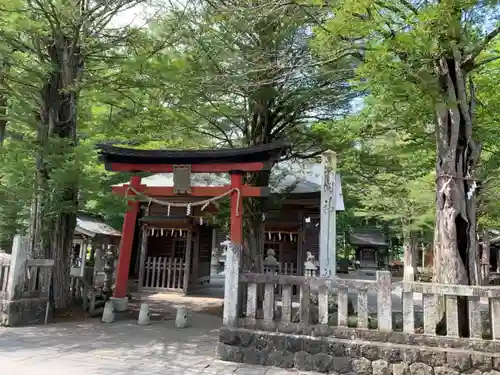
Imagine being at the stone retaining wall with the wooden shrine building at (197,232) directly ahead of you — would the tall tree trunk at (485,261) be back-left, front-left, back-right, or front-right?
front-right

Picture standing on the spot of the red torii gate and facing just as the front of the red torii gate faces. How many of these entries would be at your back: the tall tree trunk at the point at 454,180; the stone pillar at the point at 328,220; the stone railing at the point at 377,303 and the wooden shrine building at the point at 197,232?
1

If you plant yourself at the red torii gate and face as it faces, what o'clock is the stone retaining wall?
The stone retaining wall is roughly at 11 o'clock from the red torii gate.

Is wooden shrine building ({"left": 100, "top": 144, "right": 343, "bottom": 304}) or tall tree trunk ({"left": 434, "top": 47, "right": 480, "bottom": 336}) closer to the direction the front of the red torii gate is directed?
the tall tree trunk

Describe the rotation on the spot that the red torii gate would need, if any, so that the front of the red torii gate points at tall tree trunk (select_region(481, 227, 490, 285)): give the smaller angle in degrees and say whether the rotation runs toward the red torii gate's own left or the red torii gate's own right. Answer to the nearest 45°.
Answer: approximately 135° to the red torii gate's own left

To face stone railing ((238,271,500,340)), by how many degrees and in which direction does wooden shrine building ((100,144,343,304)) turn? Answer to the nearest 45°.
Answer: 0° — it already faces it

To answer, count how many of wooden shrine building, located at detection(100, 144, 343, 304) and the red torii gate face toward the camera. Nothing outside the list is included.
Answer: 2

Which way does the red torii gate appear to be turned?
toward the camera

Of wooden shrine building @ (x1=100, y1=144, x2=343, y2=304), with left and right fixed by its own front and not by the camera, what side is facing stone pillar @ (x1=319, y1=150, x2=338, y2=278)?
front

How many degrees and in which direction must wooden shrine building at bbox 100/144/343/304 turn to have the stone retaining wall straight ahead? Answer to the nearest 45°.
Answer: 0° — it already faces it

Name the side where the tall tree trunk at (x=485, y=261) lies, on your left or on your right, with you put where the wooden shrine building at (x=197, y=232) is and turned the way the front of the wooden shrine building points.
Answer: on your left

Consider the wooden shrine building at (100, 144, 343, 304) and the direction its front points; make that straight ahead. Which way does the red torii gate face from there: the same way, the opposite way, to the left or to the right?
the same way

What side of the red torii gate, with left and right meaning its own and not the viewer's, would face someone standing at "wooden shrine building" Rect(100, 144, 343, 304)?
back

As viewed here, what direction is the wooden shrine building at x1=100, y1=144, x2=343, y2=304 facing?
toward the camera
